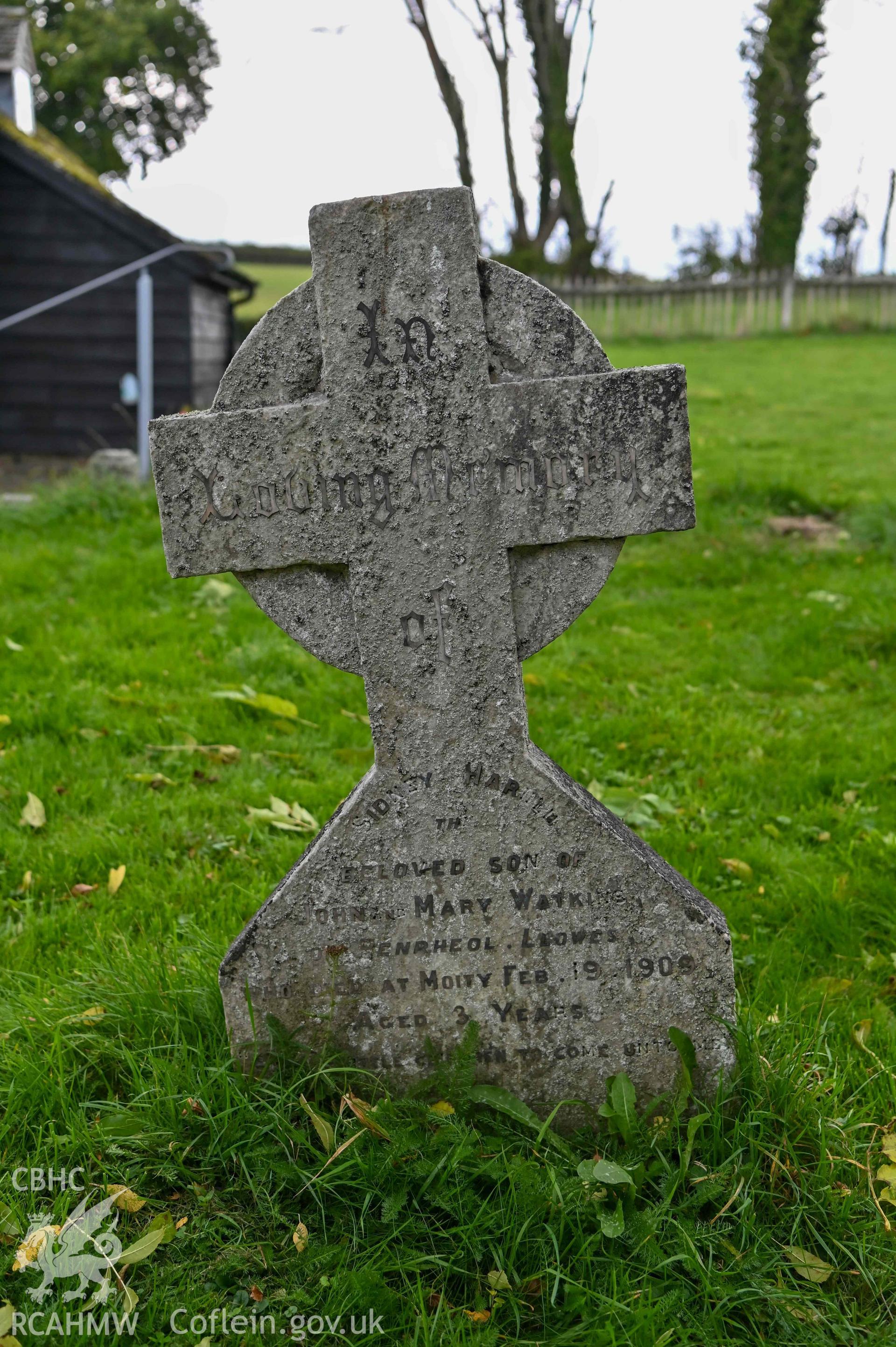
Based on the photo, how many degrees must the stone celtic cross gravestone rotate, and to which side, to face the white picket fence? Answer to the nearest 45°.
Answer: approximately 180°

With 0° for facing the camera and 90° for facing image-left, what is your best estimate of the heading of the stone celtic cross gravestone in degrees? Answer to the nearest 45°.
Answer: approximately 0°

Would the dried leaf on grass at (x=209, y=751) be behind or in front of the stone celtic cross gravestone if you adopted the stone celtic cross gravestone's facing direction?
behind

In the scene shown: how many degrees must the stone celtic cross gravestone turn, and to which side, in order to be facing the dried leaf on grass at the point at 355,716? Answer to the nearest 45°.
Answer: approximately 180°
